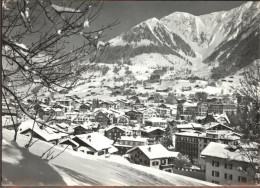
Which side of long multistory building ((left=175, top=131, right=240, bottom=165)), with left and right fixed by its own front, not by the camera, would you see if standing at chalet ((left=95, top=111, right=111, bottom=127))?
right

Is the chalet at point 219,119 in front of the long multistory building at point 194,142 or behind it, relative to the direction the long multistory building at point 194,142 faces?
behind

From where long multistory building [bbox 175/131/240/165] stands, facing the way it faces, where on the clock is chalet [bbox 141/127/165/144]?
chalet [bbox 141/127/165/144] is roughly at 3 o'clock from long multistory building [bbox 175/131/240/165].

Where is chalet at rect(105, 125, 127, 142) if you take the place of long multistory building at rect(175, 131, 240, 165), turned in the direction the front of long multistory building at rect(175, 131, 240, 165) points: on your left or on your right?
on your right

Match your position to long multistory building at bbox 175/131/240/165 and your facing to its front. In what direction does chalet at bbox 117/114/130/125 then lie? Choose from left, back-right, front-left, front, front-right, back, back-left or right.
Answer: right
